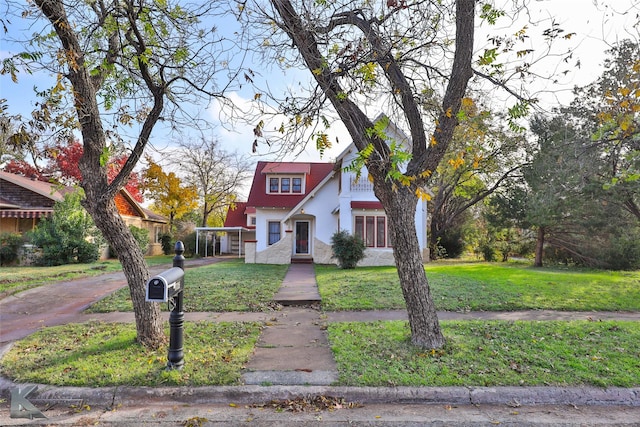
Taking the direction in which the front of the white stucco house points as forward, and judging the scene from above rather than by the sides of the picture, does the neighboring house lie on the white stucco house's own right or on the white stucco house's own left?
on the white stucco house's own right

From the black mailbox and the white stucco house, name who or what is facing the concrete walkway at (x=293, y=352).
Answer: the white stucco house

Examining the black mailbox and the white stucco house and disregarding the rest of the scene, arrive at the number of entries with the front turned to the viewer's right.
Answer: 0

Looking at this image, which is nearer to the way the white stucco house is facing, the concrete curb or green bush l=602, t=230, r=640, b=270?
the concrete curb

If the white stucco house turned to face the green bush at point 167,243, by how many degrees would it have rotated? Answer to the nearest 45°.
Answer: approximately 135° to its right

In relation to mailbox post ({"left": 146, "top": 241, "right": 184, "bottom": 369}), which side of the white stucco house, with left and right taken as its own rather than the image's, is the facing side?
front

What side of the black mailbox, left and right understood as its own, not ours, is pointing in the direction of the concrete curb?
left

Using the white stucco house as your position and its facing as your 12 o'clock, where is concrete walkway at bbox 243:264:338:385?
The concrete walkway is roughly at 12 o'clock from the white stucco house.

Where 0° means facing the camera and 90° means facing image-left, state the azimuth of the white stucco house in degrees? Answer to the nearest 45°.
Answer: approximately 0°

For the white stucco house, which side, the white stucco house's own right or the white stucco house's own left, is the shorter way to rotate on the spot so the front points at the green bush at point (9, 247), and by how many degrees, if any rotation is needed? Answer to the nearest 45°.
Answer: approximately 90° to the white stucco house's own right

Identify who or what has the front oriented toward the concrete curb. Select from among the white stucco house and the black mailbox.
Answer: the white stucco house

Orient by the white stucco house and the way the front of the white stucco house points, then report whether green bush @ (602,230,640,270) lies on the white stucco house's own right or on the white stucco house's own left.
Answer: on the white stucco house's own left

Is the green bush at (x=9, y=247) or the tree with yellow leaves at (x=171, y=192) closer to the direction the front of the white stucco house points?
the green bush
